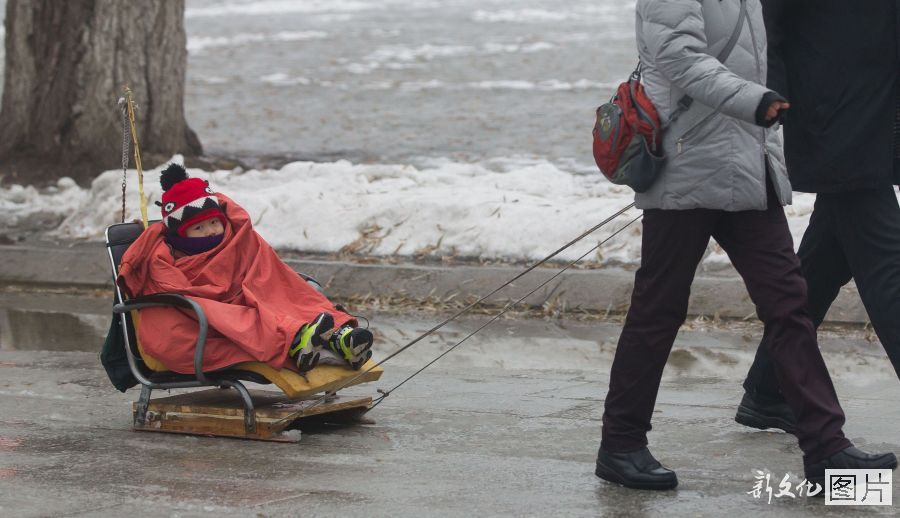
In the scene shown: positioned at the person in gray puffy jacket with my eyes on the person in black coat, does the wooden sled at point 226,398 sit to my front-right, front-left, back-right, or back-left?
back-left

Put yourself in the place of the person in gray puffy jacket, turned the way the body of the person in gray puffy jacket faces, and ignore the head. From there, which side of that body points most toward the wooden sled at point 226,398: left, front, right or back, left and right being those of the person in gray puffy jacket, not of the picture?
back

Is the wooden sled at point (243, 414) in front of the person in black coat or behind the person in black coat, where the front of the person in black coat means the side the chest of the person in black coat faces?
behind

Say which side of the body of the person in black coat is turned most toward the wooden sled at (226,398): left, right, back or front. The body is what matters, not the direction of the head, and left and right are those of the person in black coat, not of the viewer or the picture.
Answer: back

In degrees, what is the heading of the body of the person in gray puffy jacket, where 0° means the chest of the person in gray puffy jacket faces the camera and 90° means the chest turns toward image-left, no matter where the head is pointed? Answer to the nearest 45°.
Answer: approximately 270°

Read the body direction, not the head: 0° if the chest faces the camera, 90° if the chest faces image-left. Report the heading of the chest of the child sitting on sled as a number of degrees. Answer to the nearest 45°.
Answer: approximately 315°

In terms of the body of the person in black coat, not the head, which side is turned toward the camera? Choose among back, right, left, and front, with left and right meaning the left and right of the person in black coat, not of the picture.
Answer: right

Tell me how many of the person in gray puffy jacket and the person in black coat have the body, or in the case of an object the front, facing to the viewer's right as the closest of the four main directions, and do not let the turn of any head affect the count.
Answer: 2

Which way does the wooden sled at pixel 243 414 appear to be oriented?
to the viewer's right
